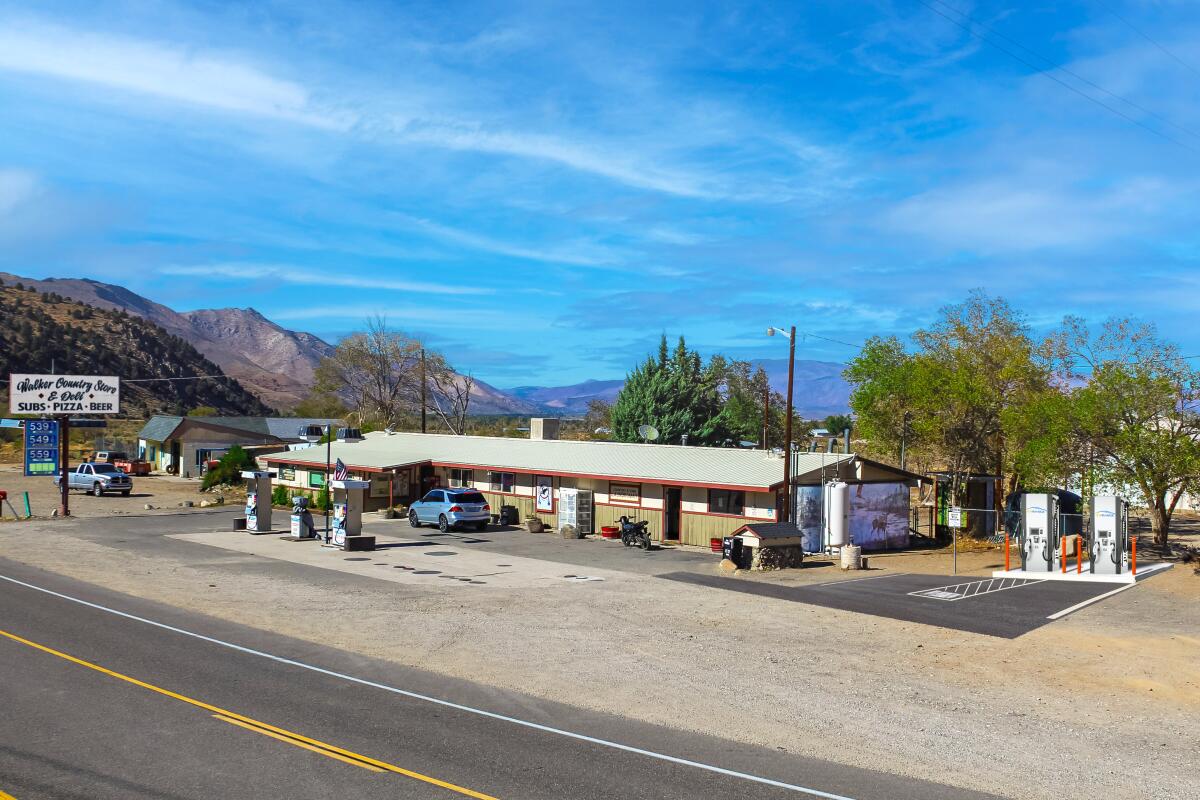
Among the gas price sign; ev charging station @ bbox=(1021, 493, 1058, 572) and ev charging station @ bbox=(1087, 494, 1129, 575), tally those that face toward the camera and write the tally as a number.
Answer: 3

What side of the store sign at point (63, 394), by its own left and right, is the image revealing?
front

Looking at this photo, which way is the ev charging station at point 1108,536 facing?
toward the camera

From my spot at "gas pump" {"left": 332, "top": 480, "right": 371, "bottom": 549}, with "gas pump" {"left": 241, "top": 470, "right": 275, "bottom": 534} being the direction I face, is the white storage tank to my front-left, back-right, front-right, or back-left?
back-right

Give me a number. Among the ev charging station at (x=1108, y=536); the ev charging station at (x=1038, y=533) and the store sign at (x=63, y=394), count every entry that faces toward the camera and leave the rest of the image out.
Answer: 3

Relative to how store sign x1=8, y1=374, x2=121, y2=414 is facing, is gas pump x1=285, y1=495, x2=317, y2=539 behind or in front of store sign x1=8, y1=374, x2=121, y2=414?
in front

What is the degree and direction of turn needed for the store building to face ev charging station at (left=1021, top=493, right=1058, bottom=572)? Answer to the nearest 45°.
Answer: approximately 90° to its left

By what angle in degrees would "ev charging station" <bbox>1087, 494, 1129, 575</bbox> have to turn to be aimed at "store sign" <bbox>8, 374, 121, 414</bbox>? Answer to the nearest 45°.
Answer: approximately 90° to its right

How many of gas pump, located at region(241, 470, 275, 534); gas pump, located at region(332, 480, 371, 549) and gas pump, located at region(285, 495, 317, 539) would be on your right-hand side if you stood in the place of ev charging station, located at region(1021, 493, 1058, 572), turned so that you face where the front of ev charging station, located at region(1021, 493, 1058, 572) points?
3

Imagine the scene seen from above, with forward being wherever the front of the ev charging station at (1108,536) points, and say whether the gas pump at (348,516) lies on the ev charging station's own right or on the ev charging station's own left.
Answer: on the ev charging station's own right

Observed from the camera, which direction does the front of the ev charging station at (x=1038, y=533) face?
facing the viewer

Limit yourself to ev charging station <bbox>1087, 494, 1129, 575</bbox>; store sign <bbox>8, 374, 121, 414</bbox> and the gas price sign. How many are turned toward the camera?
3

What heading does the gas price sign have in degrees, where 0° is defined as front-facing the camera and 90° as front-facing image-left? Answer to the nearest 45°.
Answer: approximately 0°
